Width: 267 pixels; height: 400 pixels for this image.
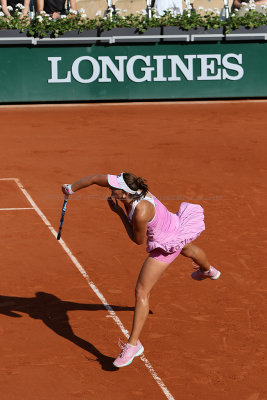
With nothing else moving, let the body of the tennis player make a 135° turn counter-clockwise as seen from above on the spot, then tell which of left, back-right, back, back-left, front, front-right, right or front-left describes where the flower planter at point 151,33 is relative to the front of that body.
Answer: back-left

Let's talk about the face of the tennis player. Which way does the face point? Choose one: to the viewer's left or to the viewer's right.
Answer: to the viewer's left

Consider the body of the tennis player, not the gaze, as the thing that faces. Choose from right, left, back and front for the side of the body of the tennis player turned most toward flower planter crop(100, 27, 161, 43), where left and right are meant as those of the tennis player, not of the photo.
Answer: right

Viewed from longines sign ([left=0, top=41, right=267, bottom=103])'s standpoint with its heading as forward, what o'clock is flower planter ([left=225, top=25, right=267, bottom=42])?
The flower planter is roughly at 9 o'clock from the longines sign.

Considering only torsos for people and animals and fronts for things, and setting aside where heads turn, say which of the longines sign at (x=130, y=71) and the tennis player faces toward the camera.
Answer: the longines sign

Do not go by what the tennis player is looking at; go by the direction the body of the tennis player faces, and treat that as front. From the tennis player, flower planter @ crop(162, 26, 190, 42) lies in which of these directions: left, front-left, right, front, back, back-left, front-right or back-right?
right

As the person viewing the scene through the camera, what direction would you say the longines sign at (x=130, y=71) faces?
facing the viewer

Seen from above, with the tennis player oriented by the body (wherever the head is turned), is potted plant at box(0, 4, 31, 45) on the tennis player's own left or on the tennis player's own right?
on the tennis player's own right

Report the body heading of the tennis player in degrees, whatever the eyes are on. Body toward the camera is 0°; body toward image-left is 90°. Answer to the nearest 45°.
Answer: approximately 90°

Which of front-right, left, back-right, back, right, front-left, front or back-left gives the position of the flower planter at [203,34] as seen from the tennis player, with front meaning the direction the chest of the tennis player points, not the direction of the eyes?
right

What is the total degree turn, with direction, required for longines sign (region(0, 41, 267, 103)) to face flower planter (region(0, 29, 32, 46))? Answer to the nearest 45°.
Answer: approximately 90° to its right

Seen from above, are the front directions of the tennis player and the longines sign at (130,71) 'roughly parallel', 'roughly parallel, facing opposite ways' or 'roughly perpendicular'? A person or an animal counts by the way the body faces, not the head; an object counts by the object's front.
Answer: roughly perpendicular

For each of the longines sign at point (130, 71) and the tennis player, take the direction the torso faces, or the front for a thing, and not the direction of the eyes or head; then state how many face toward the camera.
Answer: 1

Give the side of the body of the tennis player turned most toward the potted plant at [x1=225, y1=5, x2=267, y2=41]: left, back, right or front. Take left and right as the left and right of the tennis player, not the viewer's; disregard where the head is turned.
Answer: right
